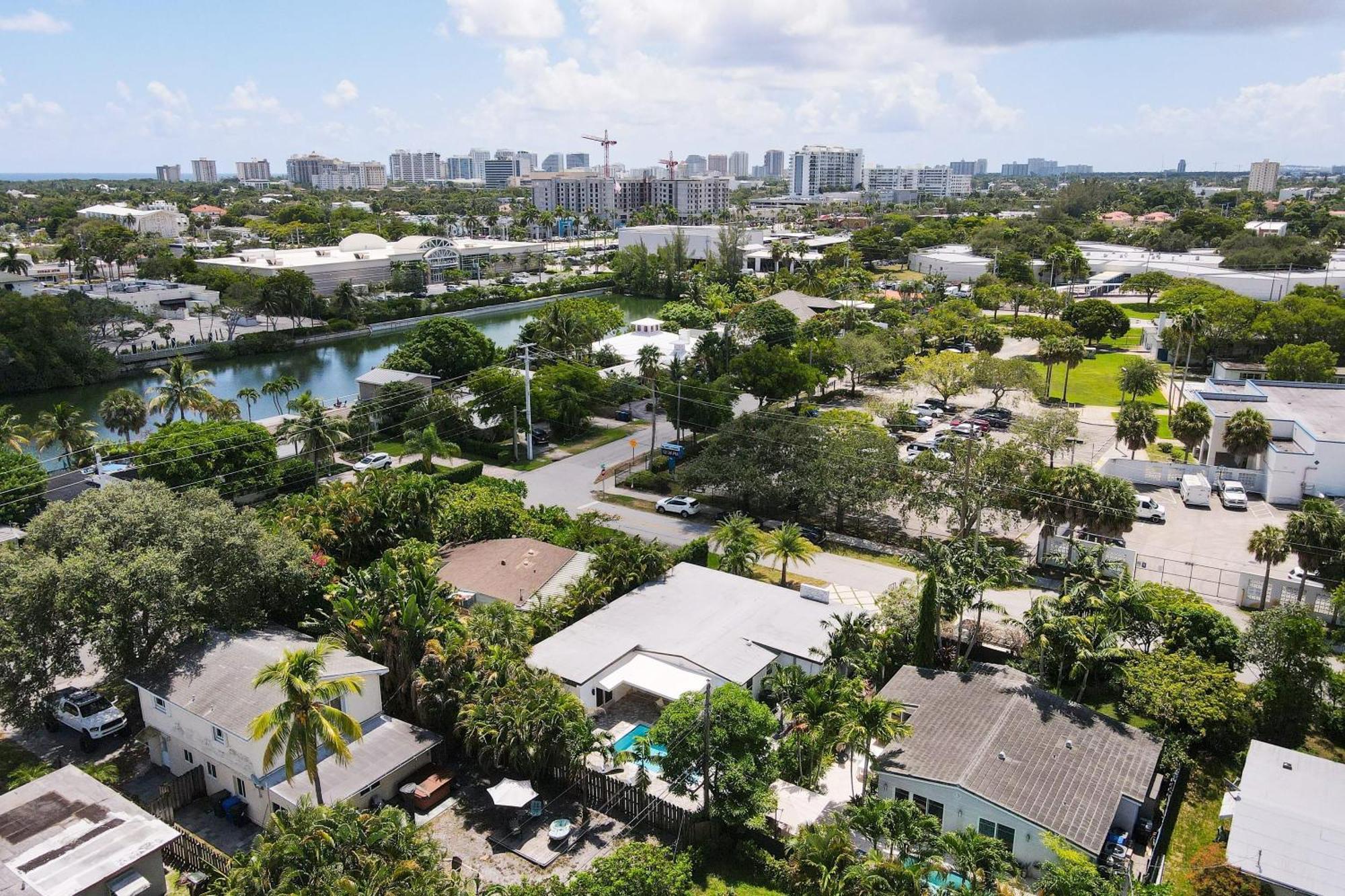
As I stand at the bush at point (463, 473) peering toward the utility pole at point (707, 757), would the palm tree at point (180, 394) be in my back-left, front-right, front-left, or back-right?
back-right

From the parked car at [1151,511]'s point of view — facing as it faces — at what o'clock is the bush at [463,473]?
The bush is roughly at 4 o'clock from the parked car.

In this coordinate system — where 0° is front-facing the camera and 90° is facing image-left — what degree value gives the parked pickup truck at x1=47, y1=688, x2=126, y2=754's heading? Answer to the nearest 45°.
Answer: approximately 315°

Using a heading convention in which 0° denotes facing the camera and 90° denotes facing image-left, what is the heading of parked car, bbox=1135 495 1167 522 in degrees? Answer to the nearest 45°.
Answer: approximately 315°

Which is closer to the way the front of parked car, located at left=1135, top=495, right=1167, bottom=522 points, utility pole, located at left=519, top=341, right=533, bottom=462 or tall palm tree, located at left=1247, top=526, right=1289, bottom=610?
the tall palm tree

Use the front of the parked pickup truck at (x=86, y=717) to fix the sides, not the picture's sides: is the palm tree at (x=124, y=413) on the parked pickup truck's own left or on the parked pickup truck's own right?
on the parked pickup truck's own left

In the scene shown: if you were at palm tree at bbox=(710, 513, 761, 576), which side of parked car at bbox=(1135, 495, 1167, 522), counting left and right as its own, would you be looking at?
right

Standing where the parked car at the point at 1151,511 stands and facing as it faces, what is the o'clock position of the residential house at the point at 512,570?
The residential house is roughly at 3 o'clock from the parked car.

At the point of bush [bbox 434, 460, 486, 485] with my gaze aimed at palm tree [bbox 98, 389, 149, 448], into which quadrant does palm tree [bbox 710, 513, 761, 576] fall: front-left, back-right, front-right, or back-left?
back-left

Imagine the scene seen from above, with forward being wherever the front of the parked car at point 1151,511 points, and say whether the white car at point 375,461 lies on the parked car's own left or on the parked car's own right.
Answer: on the parked car's own right

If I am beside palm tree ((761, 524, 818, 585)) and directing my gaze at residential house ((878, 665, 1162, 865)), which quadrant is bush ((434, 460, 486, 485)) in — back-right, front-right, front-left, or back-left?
back-right

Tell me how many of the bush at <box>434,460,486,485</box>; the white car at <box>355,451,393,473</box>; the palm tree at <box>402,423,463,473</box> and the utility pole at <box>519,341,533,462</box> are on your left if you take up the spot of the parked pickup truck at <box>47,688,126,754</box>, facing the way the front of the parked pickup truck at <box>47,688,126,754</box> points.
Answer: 4

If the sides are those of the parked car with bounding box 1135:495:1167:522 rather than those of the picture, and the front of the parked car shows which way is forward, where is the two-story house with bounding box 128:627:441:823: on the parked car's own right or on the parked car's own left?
on the parked car's own right
